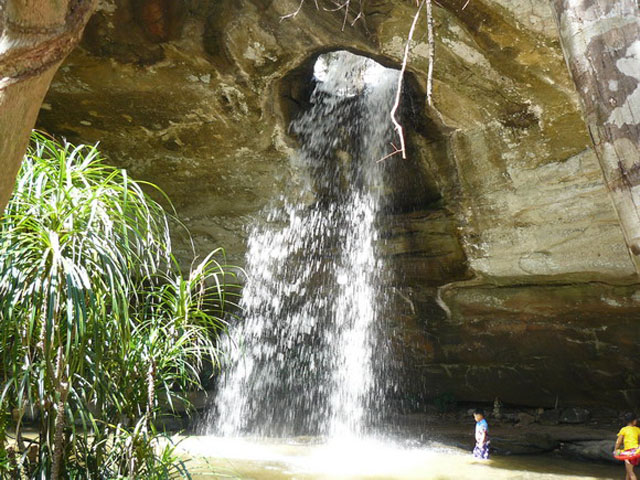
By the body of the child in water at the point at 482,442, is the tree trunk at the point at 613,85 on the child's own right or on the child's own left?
on the child's own left

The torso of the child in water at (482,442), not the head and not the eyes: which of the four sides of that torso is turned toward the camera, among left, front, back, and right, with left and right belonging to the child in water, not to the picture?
left

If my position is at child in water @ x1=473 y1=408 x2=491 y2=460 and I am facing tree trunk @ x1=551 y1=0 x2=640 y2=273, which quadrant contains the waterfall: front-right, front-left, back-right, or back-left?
back-right

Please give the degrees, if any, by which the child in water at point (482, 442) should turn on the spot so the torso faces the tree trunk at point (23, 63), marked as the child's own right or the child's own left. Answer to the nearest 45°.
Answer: approximately 90° to the child's own left

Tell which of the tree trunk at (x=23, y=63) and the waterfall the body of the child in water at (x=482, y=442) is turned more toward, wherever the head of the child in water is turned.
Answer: the waterfall

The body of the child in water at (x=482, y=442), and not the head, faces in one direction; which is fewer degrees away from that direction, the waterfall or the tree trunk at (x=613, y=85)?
the waterfall

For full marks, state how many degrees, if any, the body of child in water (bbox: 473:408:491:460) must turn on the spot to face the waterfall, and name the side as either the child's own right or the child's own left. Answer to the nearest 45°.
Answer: approximately 45° to the child's own right

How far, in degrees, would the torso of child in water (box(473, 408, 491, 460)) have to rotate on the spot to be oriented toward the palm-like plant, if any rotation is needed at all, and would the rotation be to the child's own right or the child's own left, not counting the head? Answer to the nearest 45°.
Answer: approximately 90° to the child's own left
